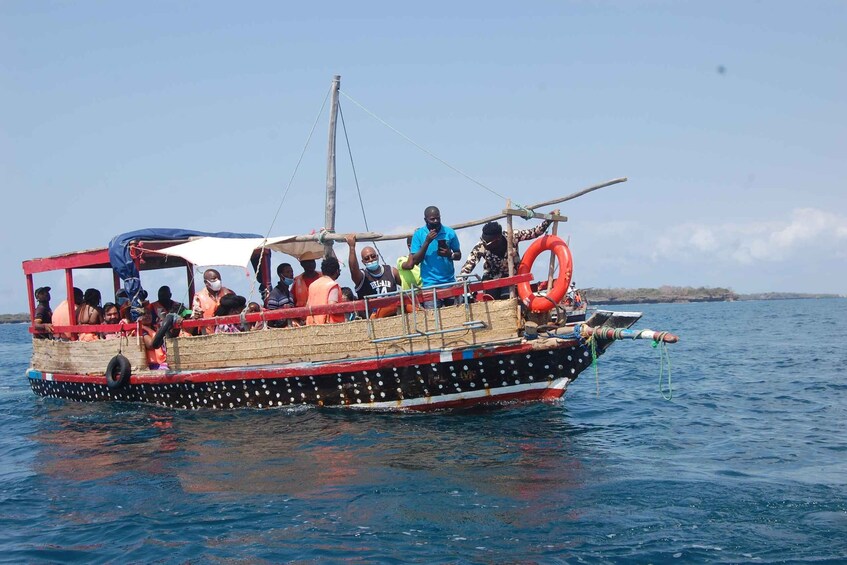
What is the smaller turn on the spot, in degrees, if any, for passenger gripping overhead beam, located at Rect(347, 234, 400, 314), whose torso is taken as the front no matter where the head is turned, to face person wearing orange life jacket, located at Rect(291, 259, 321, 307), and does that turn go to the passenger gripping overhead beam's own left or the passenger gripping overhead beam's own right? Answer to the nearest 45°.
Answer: approximately 135° to the passenger gripping overhead beam's own right

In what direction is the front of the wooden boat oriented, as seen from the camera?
facing to the right of the viewer

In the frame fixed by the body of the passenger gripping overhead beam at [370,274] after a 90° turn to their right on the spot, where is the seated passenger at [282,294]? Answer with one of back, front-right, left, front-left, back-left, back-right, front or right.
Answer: front-right

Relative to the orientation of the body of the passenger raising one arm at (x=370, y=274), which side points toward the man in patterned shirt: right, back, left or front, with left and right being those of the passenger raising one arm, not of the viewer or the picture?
left

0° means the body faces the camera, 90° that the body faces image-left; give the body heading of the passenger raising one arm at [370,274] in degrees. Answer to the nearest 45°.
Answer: approximately 0°
